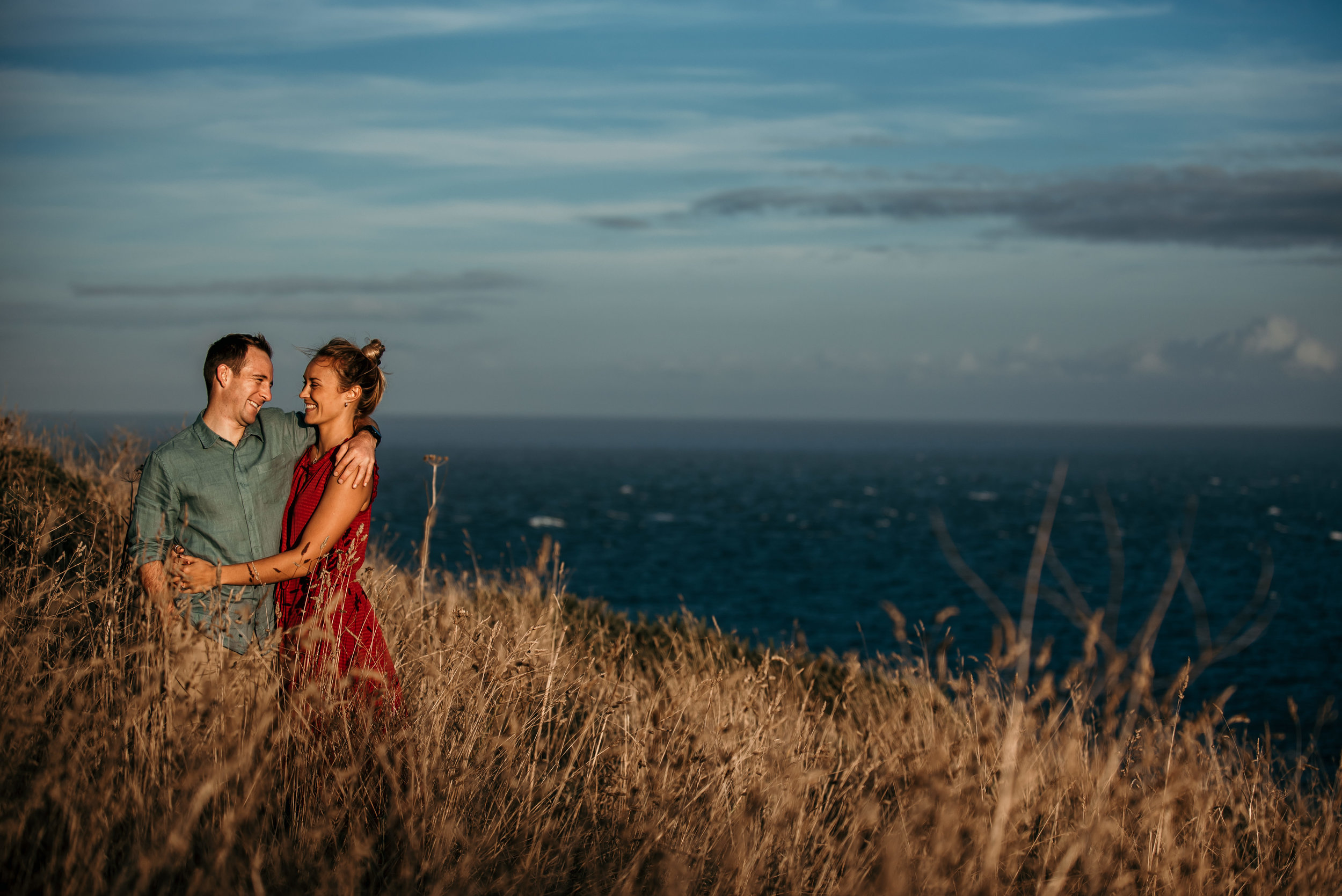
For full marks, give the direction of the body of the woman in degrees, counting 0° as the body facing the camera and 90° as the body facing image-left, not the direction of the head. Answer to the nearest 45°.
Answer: approximately 90°

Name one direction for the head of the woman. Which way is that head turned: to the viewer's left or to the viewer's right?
to the viewer's left

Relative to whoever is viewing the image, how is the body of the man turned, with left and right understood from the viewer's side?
facing the viewer and to the right of the viewer

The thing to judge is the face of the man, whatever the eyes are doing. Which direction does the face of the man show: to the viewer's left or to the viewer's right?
to the viewer's right
